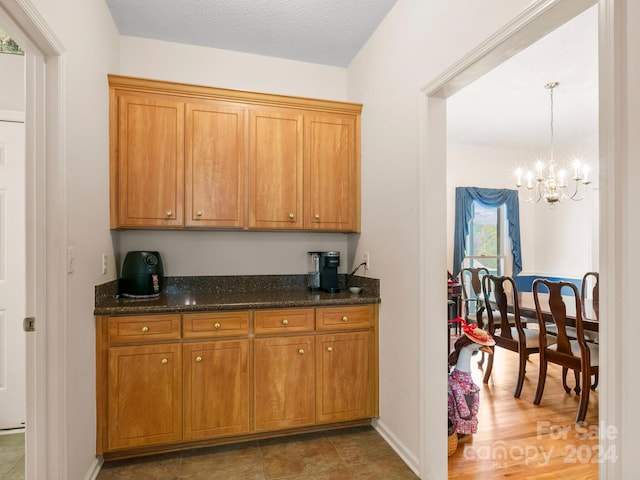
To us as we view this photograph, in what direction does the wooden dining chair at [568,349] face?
facing away from the viewer and to the right of the viewer

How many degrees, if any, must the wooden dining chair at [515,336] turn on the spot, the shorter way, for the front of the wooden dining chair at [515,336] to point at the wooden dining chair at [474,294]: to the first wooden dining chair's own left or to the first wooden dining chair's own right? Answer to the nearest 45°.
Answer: approximately 45° to the first wooden dining chair's own left

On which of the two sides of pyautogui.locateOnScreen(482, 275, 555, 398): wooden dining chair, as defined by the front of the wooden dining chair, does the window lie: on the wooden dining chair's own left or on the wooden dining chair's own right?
on the wooden dining chair's own left

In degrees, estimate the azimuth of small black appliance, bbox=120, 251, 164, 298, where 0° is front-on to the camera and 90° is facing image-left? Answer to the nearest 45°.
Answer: approximately 315°

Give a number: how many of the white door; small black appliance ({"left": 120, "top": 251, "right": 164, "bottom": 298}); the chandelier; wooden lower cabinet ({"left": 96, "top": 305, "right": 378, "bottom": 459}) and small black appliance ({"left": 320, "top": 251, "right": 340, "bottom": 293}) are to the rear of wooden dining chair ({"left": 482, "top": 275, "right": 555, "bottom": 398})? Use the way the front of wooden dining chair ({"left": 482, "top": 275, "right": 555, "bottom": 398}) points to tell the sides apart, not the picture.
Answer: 4

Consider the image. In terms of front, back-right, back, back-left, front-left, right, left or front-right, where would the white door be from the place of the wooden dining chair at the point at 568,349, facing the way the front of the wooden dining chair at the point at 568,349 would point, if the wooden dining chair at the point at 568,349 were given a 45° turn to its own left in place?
back-left

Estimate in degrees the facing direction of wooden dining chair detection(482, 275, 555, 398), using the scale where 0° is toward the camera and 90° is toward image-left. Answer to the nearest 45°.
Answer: approximately 225°
